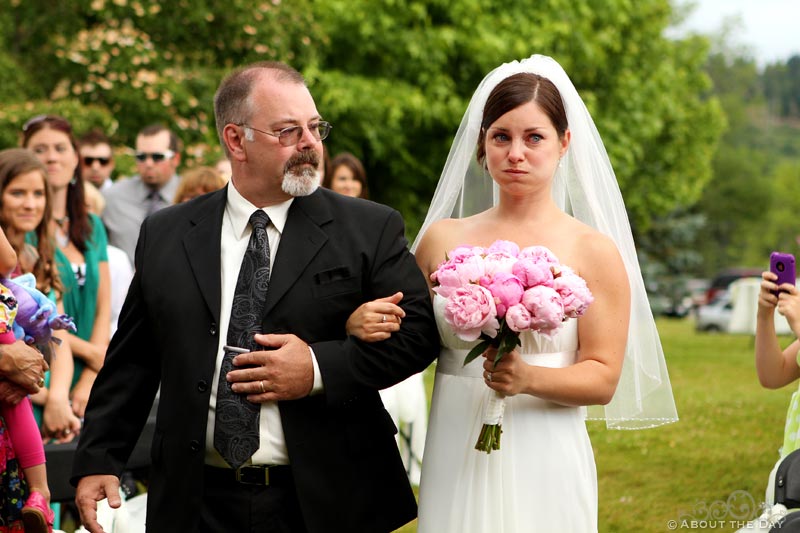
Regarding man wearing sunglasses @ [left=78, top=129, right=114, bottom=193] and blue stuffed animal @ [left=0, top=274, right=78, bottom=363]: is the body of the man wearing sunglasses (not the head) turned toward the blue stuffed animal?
yes

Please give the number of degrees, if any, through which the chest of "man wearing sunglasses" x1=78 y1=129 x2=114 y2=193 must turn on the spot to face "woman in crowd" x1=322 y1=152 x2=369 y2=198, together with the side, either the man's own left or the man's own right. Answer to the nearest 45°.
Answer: approximately 45° to the man's own left

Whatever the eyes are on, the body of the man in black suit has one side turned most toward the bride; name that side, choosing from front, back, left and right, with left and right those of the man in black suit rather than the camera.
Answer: left

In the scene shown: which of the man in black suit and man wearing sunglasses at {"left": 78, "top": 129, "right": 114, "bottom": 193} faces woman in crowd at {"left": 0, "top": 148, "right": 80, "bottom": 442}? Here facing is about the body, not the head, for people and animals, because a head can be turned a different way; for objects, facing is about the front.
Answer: the man wearing sunglasses

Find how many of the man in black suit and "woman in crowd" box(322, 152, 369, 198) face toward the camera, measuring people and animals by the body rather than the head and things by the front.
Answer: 2

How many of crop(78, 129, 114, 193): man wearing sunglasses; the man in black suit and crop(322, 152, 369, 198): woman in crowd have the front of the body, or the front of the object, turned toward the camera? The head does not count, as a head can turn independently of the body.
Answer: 3

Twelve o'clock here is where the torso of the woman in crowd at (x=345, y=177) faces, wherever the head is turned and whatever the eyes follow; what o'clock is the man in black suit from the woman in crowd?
The man in black suit is roughly at 12 o'clock from the woman in crowd.

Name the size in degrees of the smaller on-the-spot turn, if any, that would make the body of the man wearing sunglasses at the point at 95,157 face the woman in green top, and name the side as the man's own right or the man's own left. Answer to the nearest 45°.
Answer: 0° — they already face them

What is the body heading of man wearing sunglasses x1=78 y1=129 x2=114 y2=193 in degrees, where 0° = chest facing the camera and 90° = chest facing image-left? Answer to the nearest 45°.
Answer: approximately 0°

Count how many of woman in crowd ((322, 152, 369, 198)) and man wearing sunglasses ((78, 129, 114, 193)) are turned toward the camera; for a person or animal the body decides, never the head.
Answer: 2
